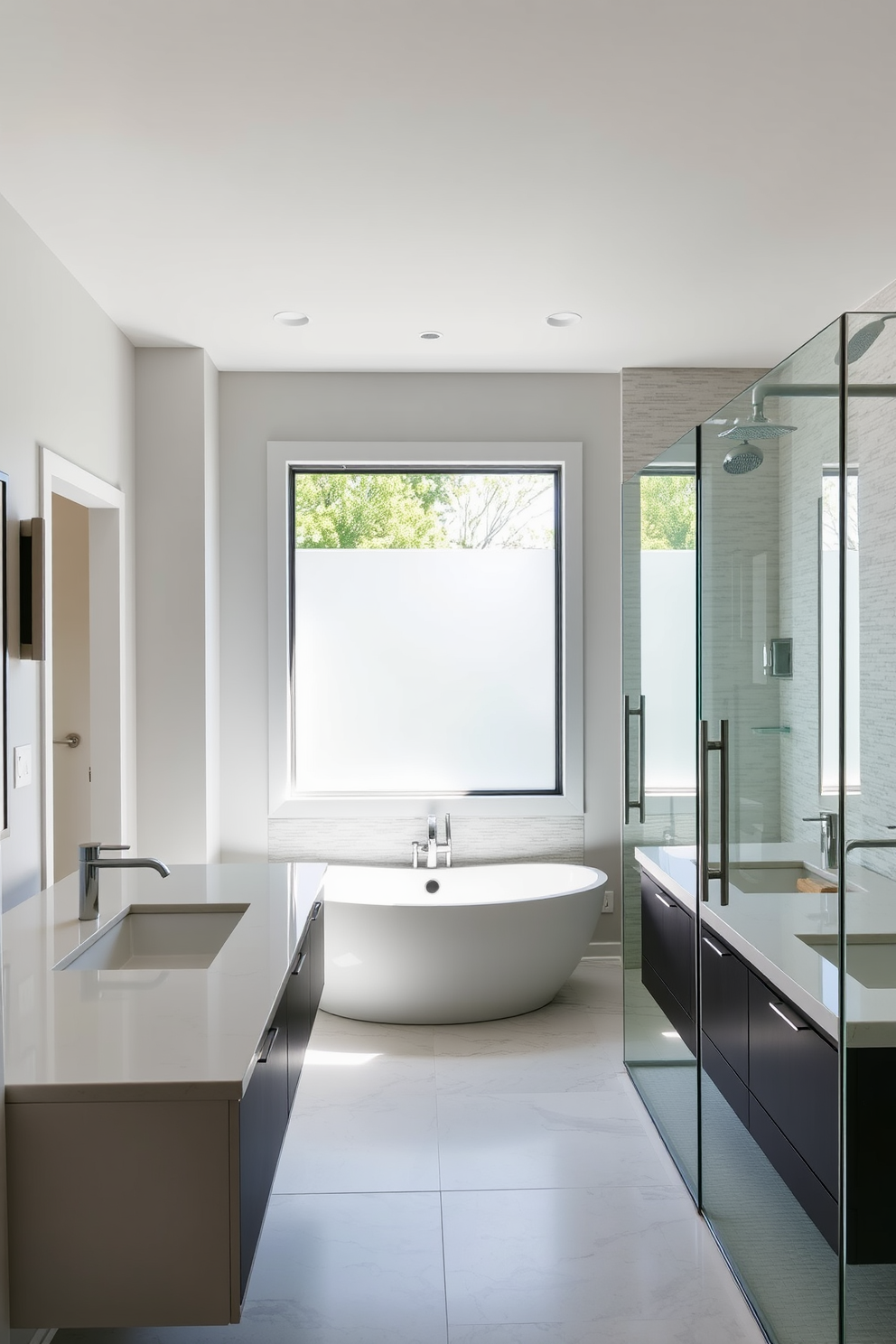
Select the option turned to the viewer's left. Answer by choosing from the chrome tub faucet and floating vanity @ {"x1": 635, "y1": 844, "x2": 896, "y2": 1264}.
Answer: the floating vanity

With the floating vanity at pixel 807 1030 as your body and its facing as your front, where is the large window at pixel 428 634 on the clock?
The large window is roughly at 2 o'clock from the floating vanity.

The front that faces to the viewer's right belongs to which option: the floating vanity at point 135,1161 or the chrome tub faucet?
the floating vanity

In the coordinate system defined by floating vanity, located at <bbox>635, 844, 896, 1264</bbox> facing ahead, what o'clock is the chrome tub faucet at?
The chrome tub faucet is roughly at 2 o'clock from the floating vanity.

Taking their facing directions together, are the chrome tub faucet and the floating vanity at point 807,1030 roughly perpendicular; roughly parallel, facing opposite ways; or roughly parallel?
roughly perpendicular

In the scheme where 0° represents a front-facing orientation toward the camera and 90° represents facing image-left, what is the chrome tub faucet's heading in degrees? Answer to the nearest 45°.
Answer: approximately 0°

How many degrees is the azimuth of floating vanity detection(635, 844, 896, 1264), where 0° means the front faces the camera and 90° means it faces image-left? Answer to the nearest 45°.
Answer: approximately 90°

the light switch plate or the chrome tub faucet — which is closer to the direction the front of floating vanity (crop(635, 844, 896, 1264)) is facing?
the light switch plate

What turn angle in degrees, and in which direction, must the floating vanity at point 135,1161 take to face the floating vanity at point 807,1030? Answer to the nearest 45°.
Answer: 0° — it already faces it

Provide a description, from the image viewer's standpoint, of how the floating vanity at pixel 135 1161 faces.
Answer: facing to the right of the viewer
